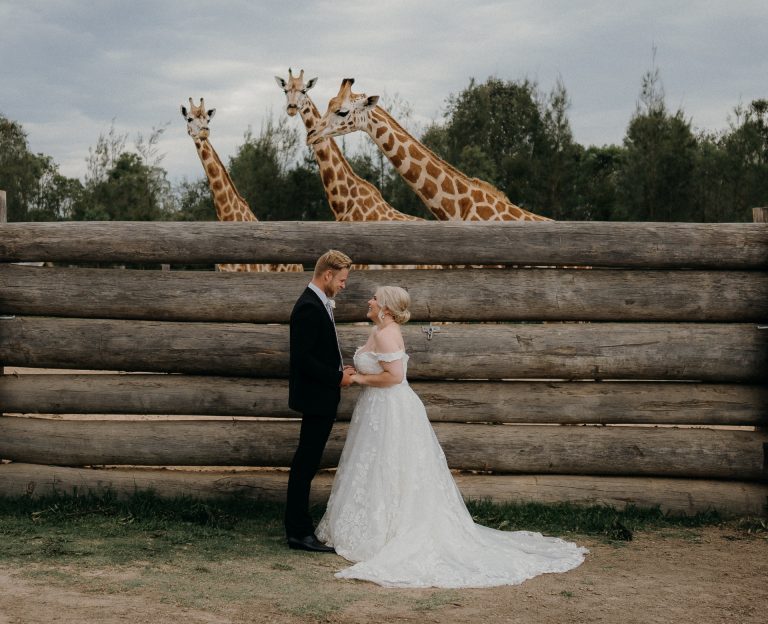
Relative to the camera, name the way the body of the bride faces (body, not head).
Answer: to the viewer's left

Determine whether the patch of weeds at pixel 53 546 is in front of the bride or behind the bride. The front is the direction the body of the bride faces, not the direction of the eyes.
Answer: in front

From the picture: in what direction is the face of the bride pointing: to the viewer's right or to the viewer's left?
to the viewer's left

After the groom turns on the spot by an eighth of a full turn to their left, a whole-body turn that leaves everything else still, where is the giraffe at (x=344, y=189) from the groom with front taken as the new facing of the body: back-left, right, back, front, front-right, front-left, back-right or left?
front-left

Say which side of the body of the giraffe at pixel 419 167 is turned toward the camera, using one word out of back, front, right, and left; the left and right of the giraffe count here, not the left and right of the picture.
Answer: left

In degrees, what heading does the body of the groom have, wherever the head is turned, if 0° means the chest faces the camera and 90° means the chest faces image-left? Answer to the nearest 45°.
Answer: approximately 270°

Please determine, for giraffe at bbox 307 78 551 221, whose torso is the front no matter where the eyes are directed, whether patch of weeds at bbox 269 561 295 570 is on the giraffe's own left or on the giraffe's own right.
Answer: on the giraffe's own left

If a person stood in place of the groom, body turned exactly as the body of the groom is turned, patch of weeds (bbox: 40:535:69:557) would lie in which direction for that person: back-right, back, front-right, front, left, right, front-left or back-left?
back

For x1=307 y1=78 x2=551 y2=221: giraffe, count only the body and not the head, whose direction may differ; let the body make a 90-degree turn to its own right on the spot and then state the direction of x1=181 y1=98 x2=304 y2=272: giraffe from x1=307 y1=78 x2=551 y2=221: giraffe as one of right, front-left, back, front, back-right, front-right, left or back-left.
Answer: front-left

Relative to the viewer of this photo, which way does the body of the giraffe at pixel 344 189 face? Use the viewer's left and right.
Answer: facing the viewer and to the left of the viewer

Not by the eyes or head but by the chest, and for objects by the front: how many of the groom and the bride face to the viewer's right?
1
